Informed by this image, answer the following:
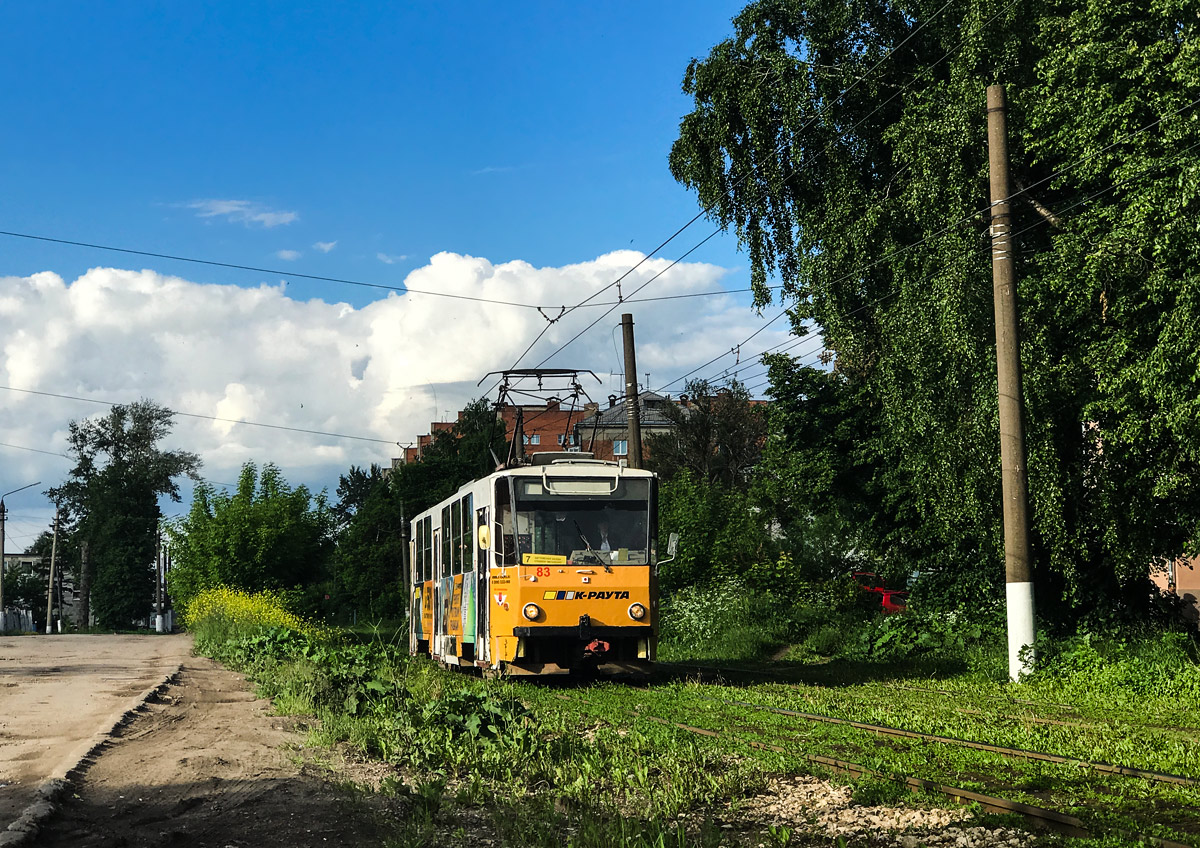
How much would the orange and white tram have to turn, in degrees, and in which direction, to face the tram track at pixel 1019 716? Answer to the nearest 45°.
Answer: approximately 45° to its left

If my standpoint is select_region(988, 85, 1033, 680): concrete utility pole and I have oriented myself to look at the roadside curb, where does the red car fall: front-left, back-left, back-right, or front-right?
back-right

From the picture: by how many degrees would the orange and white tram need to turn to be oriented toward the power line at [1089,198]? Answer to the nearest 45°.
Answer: approximately 90° to its left

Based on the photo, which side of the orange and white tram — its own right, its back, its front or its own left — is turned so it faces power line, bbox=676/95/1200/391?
left

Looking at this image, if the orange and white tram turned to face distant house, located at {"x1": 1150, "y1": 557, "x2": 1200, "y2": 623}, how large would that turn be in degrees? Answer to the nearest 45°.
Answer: approximately 135° to its left

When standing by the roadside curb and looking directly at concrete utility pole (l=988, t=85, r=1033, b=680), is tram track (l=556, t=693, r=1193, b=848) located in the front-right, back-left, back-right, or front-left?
front-right

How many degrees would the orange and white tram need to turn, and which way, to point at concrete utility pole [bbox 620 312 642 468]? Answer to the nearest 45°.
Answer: approximately 180°

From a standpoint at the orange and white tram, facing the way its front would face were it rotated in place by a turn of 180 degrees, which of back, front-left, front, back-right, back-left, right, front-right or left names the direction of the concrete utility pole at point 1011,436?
right

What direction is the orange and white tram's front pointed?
toward the camera

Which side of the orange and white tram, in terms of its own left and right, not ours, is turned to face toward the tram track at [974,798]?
front

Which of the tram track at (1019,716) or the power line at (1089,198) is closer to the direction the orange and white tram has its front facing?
the tram track

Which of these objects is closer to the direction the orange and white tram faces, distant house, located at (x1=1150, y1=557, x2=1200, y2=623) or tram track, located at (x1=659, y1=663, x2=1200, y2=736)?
the tram track

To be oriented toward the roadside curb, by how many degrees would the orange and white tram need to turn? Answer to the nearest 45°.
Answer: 0° — it already faces it
